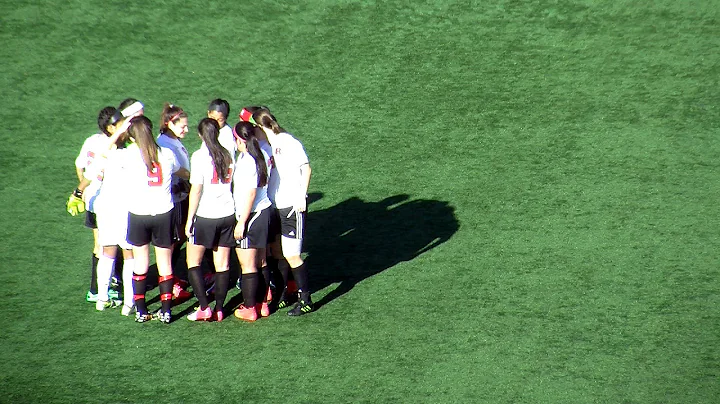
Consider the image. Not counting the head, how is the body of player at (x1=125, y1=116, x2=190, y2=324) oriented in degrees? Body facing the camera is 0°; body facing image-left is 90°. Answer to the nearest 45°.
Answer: approximately 180°

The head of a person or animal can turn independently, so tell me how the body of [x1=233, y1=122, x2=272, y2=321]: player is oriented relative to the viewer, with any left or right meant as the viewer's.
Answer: facing away from the viewer and to the left of the viewer

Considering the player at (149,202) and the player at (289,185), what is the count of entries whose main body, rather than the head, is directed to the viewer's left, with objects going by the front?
1

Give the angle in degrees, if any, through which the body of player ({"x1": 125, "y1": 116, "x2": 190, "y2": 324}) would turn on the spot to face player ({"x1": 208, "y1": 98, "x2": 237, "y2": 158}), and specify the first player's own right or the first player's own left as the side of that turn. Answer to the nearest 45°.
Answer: approximately 45° to the first player's own right

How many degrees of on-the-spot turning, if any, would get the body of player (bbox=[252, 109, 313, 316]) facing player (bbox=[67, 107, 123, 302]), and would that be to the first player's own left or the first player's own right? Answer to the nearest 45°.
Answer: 0° — they already face them

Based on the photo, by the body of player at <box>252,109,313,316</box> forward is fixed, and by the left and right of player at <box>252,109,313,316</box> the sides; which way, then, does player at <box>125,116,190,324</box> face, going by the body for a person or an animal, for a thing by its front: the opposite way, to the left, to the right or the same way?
to the right

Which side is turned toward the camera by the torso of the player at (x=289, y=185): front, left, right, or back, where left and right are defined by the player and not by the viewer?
left
